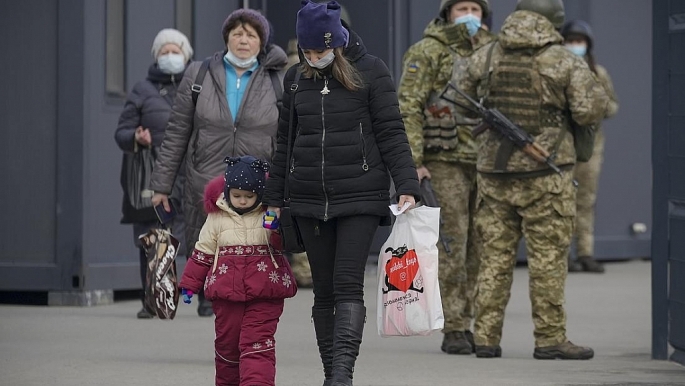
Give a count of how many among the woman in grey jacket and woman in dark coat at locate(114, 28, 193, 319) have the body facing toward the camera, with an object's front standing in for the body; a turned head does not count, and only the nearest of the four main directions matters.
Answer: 2

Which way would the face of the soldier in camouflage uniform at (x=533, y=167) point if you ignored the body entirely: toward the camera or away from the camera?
away from the camera

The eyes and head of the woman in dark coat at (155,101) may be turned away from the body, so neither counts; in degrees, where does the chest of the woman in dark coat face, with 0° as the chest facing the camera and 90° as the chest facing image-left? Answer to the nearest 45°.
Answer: approximately 0°
